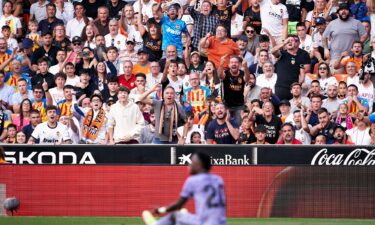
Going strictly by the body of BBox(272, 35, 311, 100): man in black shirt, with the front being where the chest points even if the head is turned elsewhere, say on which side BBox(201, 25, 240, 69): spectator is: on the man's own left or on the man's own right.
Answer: on the man's own right

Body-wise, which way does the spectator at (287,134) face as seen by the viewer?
toward the camera

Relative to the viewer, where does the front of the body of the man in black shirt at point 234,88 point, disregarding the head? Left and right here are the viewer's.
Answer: facing the viewer

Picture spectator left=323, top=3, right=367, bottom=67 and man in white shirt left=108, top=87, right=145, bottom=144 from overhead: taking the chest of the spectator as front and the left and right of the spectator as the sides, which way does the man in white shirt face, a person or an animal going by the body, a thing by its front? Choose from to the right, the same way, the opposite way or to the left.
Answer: the same way

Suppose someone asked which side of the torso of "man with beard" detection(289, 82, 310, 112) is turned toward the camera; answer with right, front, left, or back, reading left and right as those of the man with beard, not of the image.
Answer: front

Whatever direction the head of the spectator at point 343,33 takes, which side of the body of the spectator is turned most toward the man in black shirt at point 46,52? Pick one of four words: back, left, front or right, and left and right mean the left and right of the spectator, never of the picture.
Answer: right

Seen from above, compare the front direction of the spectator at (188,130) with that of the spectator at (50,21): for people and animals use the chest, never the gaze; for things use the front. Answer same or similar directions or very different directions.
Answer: same or similar directions

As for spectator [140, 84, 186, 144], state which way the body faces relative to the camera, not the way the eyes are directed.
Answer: toward the camera

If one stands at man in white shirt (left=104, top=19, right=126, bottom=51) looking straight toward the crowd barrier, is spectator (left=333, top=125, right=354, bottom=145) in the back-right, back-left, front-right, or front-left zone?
front-left

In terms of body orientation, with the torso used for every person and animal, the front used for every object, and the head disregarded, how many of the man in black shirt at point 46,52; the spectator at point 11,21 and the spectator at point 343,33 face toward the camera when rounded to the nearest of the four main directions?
3

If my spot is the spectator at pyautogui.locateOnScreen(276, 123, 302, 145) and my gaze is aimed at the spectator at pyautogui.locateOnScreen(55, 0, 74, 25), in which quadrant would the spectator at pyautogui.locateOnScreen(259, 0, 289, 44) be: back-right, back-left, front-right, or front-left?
front-right

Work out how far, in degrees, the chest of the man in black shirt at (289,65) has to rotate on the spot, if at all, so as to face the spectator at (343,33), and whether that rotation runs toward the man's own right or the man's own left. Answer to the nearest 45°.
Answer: approximately 135° to the man's own left

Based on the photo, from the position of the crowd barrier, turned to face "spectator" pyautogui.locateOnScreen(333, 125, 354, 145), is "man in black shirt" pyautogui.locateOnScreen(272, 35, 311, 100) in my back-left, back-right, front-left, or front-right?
front-left

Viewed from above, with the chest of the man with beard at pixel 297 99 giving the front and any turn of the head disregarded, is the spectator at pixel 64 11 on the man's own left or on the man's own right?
on the man's own right

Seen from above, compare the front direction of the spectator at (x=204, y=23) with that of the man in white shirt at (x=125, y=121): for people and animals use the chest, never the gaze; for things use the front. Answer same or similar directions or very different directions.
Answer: same or similar directions

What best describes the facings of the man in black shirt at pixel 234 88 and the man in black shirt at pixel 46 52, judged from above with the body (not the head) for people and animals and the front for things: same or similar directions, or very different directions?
same or similar directions
